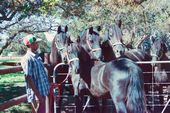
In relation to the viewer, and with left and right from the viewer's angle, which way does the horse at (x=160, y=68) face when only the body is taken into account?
facing the viewer and to the left of the viewer

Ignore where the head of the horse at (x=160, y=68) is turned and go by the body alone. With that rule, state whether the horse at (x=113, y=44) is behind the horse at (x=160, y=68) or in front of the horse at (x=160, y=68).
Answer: in front

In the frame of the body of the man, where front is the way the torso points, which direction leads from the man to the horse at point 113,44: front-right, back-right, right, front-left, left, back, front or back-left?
front-left

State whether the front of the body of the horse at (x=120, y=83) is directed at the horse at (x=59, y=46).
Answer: yes

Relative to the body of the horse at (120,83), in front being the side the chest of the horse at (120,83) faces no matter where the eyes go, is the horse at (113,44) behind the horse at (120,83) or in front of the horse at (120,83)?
in front

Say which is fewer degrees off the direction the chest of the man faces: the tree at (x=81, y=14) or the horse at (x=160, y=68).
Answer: the horse

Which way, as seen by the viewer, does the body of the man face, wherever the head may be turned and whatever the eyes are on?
to the viewer's right
